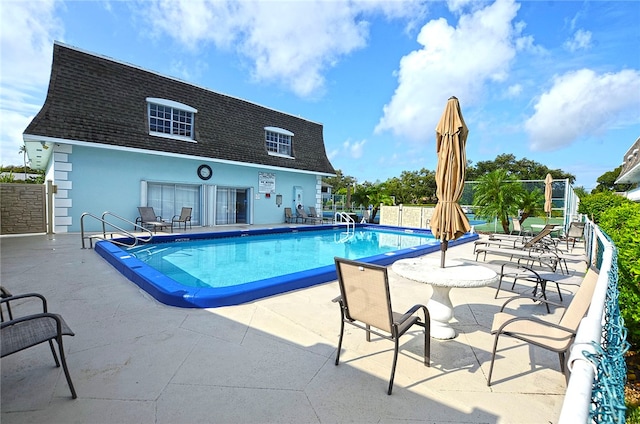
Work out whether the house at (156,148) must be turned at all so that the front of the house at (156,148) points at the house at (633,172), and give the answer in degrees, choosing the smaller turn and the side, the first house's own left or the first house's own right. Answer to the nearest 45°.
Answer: approximately 45° to the first house's own left

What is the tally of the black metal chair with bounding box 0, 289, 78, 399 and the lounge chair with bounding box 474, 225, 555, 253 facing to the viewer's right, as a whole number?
1

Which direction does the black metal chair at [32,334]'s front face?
to the viewer's right

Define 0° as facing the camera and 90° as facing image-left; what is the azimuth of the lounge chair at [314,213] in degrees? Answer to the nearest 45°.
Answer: approximately 315°

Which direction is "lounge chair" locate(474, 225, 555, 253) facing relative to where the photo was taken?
to the viewer's left

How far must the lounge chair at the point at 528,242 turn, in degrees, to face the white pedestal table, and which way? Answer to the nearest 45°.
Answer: approximately 90° to its left

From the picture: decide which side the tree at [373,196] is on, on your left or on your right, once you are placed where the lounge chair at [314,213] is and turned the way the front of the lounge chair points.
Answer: on your left

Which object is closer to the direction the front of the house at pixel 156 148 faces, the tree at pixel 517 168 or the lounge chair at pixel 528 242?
the lounge chair
